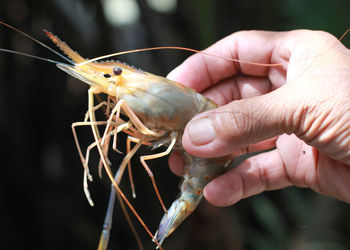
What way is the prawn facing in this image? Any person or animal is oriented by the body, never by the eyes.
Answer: to the viewer's left
